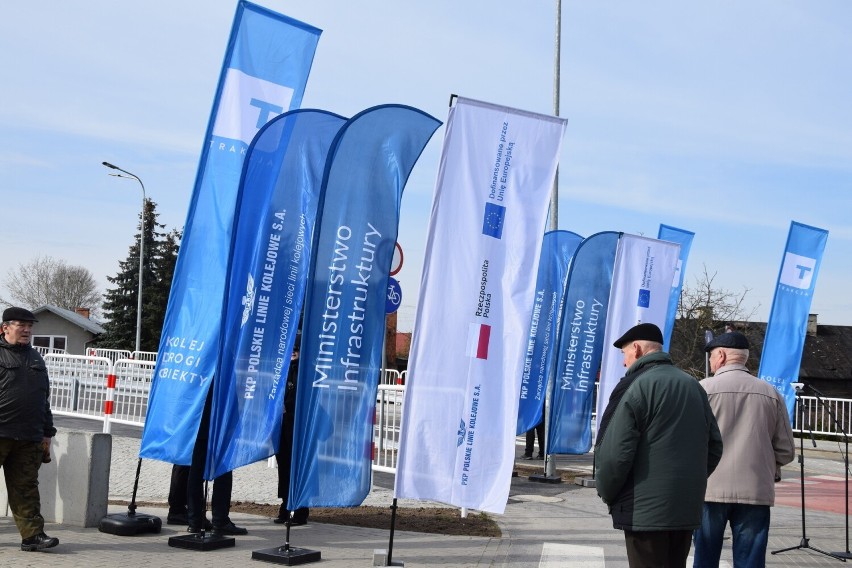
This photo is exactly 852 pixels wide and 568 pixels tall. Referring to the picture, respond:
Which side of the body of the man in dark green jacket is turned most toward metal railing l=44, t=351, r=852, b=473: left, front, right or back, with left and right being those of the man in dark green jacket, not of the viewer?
front

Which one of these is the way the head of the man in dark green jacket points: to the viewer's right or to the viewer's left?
to the viewer's left

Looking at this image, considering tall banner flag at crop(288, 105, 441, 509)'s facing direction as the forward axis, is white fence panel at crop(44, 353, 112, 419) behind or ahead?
behind

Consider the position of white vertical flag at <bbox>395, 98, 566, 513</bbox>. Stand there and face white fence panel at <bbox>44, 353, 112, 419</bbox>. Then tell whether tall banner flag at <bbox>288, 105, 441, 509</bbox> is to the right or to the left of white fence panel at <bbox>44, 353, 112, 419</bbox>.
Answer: left

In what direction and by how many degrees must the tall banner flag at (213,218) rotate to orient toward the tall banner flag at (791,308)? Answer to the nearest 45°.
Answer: approximately 135° to its left

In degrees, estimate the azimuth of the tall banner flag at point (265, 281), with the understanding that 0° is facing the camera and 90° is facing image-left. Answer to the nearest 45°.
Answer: approximately 0°

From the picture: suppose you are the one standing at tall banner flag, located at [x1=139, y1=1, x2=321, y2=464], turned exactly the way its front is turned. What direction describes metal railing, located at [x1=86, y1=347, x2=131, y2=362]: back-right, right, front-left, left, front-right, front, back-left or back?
back

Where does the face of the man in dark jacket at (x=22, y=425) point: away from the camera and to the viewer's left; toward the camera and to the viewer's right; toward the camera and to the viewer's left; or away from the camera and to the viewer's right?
toward the camera and to the viewer's right

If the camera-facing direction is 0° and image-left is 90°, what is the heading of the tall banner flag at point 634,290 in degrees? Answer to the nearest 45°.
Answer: approximately 0°
